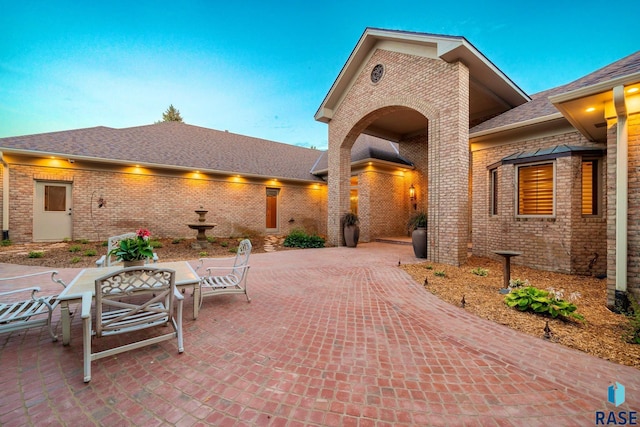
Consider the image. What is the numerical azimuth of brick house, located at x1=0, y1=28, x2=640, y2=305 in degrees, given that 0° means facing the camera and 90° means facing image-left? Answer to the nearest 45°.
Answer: approximately 45°

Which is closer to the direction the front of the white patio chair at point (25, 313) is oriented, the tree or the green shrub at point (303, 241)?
the green shrub

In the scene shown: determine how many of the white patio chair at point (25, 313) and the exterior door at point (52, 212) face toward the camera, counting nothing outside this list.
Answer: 1

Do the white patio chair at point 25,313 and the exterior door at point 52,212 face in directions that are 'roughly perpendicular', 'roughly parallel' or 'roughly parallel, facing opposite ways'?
roughly perpendicular

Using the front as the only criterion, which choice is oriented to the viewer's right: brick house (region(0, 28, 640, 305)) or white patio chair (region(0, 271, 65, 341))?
the white patio chair

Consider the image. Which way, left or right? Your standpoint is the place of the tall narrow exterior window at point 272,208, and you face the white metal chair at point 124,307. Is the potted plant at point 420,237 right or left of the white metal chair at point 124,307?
left

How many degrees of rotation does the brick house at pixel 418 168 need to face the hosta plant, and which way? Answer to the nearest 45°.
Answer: approximately 45° to its left

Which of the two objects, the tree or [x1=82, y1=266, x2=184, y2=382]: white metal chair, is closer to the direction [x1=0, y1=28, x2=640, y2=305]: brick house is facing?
the white metal chair

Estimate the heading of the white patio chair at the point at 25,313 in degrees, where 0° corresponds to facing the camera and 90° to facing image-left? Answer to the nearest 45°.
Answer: approximately 270°

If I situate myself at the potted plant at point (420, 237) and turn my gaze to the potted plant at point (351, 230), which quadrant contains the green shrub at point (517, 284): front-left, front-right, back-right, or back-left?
back-left
